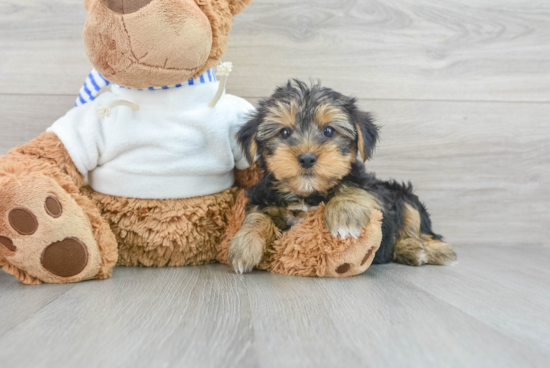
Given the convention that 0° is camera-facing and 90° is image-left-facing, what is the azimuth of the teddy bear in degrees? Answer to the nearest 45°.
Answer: approximately 0°

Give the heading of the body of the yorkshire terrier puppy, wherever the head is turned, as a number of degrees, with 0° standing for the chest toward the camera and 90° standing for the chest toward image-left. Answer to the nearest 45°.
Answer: approximately 45°
